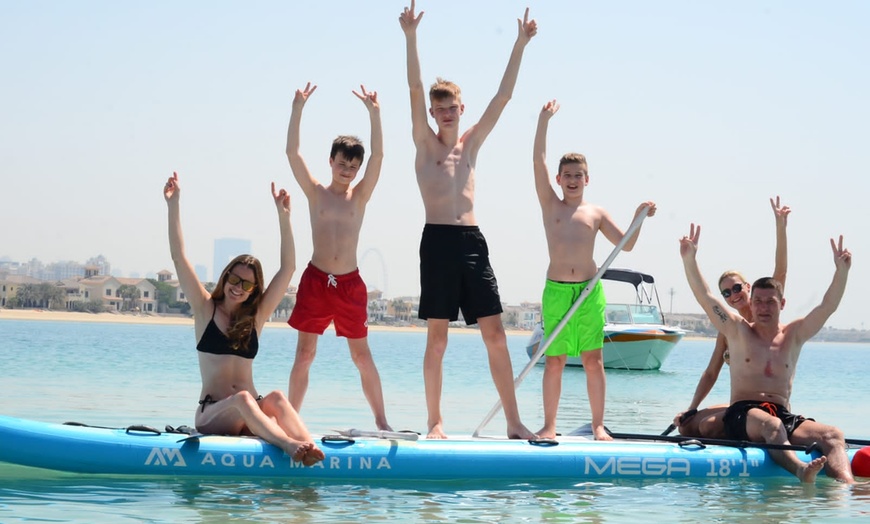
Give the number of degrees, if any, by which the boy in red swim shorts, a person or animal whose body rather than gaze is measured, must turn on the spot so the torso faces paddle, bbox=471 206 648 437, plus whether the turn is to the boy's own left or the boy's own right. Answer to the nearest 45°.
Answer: approximately 90° to the boy's own left

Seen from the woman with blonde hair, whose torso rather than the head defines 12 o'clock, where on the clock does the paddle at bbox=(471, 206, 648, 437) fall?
The paddle is roughly at 2 o'clock from the woman with blonde hair.

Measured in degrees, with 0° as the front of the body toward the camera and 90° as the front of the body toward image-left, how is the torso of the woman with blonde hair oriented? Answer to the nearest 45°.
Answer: approximately 0°

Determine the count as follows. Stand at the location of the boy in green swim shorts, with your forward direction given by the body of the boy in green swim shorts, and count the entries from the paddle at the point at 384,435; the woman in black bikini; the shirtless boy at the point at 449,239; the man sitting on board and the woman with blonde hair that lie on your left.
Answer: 2

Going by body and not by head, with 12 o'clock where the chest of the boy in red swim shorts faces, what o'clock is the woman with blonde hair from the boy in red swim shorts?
The woman with blonde hair is roughly at 9 o'clock from the boy in red swim shorts.

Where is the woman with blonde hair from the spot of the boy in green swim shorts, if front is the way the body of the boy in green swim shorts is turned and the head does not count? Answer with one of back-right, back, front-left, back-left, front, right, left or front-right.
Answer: left

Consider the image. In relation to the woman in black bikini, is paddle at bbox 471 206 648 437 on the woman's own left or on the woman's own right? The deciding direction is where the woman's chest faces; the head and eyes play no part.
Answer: on the woman's own left

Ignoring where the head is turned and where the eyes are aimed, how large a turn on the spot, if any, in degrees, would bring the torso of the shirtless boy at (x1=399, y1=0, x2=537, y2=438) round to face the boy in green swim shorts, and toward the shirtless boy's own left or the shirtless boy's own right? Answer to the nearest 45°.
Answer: approximately 135° to the shirtless boy's own left

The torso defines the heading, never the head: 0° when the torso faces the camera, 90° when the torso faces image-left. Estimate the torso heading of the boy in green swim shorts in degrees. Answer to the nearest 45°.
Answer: approximately 0°
